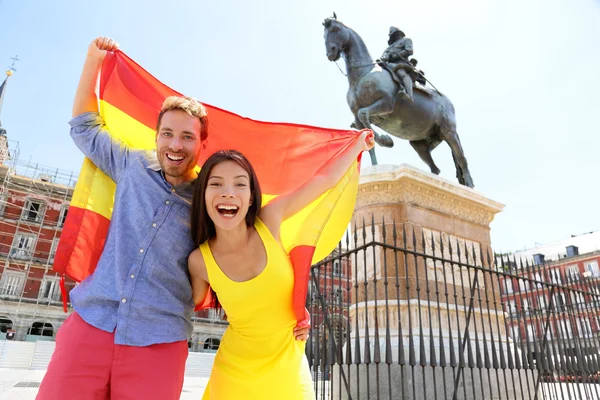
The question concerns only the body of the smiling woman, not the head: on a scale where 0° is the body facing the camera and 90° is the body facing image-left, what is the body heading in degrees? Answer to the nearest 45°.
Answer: approximately 0°

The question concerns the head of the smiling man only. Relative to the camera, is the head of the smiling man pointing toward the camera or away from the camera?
toward the camera

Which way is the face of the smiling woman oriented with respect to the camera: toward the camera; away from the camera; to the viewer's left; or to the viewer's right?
toward the camera

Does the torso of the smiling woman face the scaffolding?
no

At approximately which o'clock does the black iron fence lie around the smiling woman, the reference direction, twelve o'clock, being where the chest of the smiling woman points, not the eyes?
The black iron fence is roughly at 7 o'clock from the smiling woman.

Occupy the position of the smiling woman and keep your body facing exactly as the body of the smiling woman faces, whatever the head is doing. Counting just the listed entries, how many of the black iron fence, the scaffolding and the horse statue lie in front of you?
0

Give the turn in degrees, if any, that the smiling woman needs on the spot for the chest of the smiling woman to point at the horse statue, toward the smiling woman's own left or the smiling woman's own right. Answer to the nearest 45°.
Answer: approximately 135° to the smiling woman's own left
